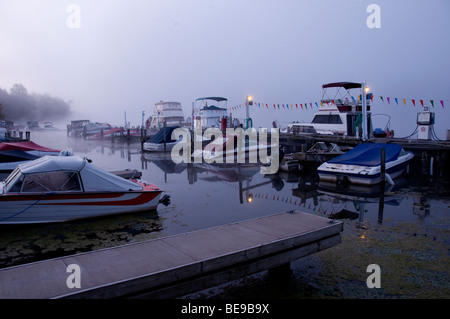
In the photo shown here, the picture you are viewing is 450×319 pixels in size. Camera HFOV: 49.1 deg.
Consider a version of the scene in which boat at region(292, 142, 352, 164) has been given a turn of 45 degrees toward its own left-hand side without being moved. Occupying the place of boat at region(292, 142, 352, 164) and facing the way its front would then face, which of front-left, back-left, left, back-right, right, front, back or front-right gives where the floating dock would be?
back

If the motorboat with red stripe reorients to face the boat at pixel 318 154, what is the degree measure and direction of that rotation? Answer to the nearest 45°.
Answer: approximately 135° to its right

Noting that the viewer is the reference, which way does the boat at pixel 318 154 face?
facing away from the viewer and to the right of the viewer

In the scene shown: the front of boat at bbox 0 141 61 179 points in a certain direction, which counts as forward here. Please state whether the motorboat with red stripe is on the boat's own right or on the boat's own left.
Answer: on the boat's own right

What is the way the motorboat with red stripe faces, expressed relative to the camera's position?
facing to the left of the viewer

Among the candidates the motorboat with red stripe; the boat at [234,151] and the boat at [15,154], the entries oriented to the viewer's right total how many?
2

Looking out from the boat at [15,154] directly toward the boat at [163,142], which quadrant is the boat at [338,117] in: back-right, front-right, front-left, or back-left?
front-right

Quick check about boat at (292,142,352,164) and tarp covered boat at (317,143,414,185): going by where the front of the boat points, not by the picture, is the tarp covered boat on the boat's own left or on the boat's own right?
on the boat's own right

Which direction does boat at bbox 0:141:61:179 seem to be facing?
to the viewer's right
